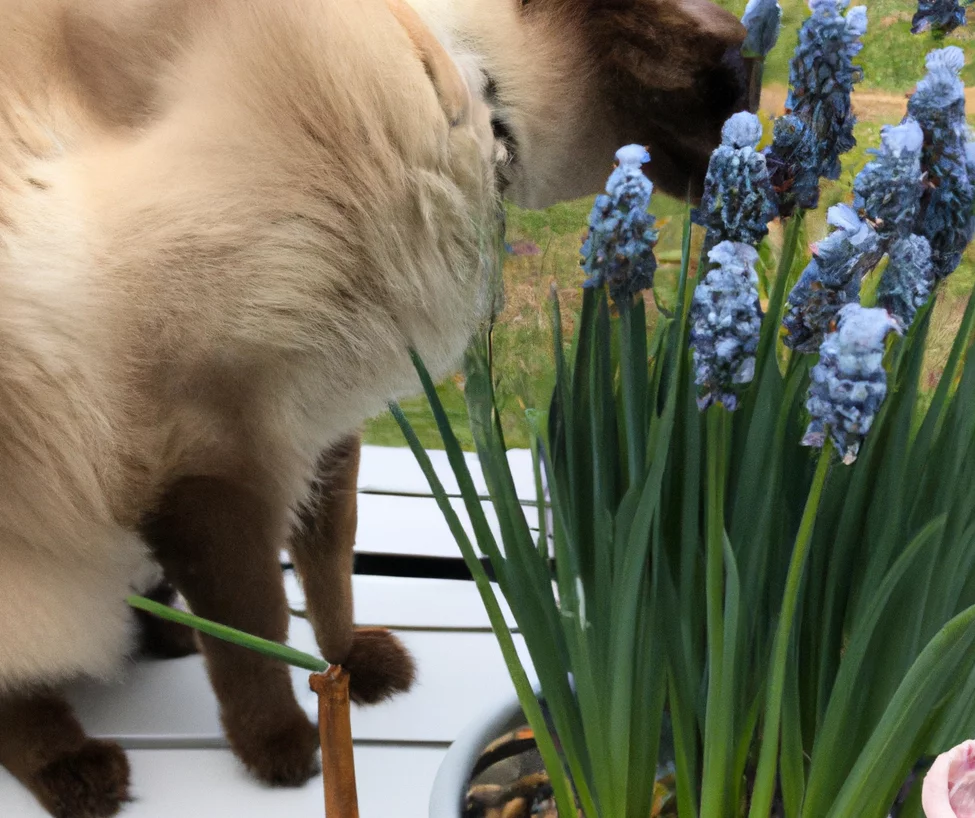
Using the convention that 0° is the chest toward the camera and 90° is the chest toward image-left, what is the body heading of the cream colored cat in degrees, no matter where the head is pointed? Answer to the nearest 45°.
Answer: approximately 270°
